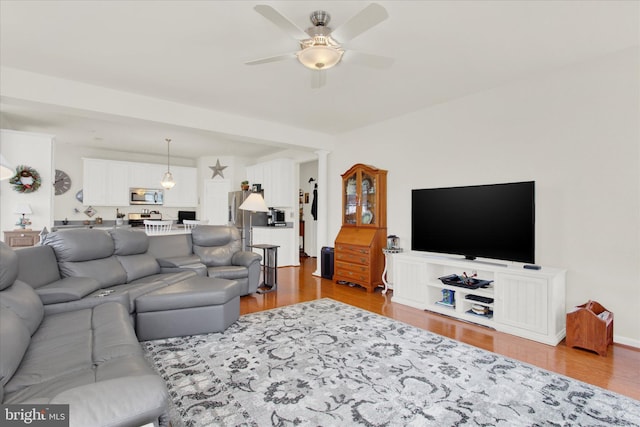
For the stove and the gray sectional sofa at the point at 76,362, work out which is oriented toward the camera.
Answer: the stove

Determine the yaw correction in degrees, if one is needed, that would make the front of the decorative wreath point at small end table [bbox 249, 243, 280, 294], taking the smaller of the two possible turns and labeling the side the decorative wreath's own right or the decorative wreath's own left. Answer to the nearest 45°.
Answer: approximately 45° to the decorative wreath's own left

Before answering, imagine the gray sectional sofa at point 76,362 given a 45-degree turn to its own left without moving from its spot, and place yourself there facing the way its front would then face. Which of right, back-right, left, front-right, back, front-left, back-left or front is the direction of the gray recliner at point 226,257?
front

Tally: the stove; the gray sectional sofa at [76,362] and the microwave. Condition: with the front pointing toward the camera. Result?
2

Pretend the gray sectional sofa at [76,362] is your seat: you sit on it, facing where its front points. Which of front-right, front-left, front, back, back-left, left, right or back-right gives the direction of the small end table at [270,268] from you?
front-left

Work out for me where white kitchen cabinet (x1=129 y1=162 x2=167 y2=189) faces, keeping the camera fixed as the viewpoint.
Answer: facing the viewer

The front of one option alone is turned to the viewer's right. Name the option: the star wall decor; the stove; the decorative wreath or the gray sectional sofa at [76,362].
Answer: the gray sectional sofa

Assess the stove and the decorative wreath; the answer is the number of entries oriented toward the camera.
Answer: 2

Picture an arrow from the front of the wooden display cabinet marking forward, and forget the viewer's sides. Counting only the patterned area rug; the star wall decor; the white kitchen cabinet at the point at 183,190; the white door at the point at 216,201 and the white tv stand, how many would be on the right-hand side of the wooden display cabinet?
3

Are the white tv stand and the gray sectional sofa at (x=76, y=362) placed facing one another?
yes

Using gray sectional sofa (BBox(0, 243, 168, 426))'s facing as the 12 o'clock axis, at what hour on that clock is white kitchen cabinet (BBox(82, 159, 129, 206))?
The white kitchen cabinet is roughly at 9 o'clock from the gray sectional sofa.

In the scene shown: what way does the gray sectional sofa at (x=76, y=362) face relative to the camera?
to the viewer's right

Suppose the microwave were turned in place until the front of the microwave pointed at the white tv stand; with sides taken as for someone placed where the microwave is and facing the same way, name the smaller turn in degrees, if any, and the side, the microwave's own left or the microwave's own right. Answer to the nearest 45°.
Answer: approximately 45° to the microwave's own left

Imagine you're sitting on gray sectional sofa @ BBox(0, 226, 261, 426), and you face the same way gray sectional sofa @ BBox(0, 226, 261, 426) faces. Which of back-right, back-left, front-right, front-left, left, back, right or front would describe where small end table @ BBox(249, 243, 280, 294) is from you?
left

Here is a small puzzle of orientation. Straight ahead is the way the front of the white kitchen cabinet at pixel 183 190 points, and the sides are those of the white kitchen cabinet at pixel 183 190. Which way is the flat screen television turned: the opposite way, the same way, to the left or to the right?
to the right

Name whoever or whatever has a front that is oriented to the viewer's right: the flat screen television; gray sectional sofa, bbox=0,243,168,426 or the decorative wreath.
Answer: the gray sectional sofa

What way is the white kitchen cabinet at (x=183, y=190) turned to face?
toward the camera

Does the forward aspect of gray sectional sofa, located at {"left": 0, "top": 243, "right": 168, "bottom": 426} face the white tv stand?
yes

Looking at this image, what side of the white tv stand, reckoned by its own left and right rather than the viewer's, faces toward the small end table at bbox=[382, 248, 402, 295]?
right

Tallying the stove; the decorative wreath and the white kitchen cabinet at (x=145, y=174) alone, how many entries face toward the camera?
3

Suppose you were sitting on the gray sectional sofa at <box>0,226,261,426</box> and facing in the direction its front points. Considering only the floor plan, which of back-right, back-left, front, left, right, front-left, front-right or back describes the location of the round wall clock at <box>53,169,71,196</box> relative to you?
back-left

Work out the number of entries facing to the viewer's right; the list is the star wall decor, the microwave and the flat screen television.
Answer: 0

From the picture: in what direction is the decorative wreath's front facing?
toward the camera
